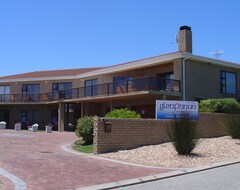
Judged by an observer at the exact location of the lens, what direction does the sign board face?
facing the viewer

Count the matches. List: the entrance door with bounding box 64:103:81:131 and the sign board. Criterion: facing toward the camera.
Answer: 2

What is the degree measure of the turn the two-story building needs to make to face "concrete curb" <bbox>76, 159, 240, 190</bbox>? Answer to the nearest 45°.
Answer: approximately 45° to its left

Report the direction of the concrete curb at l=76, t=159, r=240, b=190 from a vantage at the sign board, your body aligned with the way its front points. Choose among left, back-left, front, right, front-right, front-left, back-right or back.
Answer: front

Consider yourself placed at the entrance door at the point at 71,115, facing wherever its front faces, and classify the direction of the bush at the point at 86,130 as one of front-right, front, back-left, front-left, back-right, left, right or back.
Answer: front

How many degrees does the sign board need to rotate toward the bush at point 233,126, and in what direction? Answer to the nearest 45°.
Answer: approximately 90° to its left

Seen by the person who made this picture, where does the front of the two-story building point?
facing the viewer and to the left of the viewer

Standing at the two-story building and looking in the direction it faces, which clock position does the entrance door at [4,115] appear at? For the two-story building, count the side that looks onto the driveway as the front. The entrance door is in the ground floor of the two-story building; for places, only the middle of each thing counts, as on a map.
The entrance door is roughly at 3 o'clock from the two-story building.

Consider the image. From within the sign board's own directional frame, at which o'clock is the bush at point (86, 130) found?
The bush is roughly at 3 o'clock from the sign board.

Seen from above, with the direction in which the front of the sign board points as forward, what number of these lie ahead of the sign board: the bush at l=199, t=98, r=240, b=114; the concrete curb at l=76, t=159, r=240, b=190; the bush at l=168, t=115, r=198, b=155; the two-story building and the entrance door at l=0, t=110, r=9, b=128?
2

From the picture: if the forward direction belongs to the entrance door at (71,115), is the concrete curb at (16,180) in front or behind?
in front

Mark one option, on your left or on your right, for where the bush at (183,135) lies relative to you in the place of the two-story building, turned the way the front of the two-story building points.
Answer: on your left

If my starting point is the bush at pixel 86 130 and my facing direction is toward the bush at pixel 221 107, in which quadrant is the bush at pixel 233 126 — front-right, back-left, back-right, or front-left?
front-right

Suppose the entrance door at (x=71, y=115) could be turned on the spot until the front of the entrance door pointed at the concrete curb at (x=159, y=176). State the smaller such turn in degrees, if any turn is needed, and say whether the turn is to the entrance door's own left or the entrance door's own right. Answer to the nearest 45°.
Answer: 0° — it already faces it

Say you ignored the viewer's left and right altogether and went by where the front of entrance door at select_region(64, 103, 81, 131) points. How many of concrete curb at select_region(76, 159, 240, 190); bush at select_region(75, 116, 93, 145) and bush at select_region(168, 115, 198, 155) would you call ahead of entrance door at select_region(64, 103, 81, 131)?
3

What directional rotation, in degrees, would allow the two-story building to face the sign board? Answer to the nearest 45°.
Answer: approximately 45° to its left

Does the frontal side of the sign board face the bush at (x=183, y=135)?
yes
